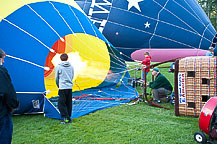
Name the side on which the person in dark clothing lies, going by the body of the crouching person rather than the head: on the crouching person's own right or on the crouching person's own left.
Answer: on the crouching person's own left

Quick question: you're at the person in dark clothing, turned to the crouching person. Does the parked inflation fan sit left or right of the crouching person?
right

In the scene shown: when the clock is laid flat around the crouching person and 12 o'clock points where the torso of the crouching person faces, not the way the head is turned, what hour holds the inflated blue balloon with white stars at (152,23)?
The inflated blue balloon with white stars is roughly at 3 o'clock from the crouching person.

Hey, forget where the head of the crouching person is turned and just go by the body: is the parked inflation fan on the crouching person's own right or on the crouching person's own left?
on the crouching person's own left

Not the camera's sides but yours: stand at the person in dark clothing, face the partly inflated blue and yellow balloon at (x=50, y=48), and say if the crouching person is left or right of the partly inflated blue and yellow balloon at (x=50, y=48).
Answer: right

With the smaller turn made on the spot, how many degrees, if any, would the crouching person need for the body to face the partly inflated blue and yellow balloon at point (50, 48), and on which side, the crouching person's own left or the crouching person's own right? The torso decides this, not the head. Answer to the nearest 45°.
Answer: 0° — they already face it

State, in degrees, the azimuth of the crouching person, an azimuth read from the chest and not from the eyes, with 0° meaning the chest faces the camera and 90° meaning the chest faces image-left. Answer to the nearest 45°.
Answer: approximately 90°
